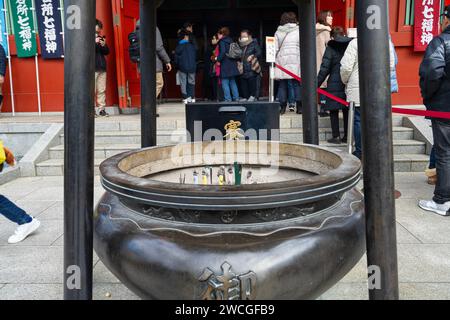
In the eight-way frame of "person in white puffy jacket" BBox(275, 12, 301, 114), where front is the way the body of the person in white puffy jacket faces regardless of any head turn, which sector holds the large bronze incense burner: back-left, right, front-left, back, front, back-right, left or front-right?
back

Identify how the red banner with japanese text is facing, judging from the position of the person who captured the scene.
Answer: facing the viewer

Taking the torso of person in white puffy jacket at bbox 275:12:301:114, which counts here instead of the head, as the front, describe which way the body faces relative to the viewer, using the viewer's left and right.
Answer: facing away from the viewer

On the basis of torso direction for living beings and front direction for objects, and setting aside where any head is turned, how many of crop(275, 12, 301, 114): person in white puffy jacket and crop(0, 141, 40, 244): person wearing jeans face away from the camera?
1

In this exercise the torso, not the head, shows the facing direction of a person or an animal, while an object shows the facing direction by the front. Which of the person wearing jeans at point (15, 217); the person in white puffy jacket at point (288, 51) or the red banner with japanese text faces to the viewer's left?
the person wearing jeans

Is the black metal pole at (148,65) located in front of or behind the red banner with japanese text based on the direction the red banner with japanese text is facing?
in front

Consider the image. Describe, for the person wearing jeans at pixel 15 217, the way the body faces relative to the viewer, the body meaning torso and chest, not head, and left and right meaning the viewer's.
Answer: facing to the left of the viewer

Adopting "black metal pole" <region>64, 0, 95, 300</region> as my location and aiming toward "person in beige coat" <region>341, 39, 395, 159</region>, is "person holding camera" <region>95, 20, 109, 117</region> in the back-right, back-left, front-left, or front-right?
front-left

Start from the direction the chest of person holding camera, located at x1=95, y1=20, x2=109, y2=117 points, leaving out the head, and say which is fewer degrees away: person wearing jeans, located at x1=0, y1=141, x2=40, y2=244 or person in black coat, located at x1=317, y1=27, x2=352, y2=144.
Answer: the person in black coat
